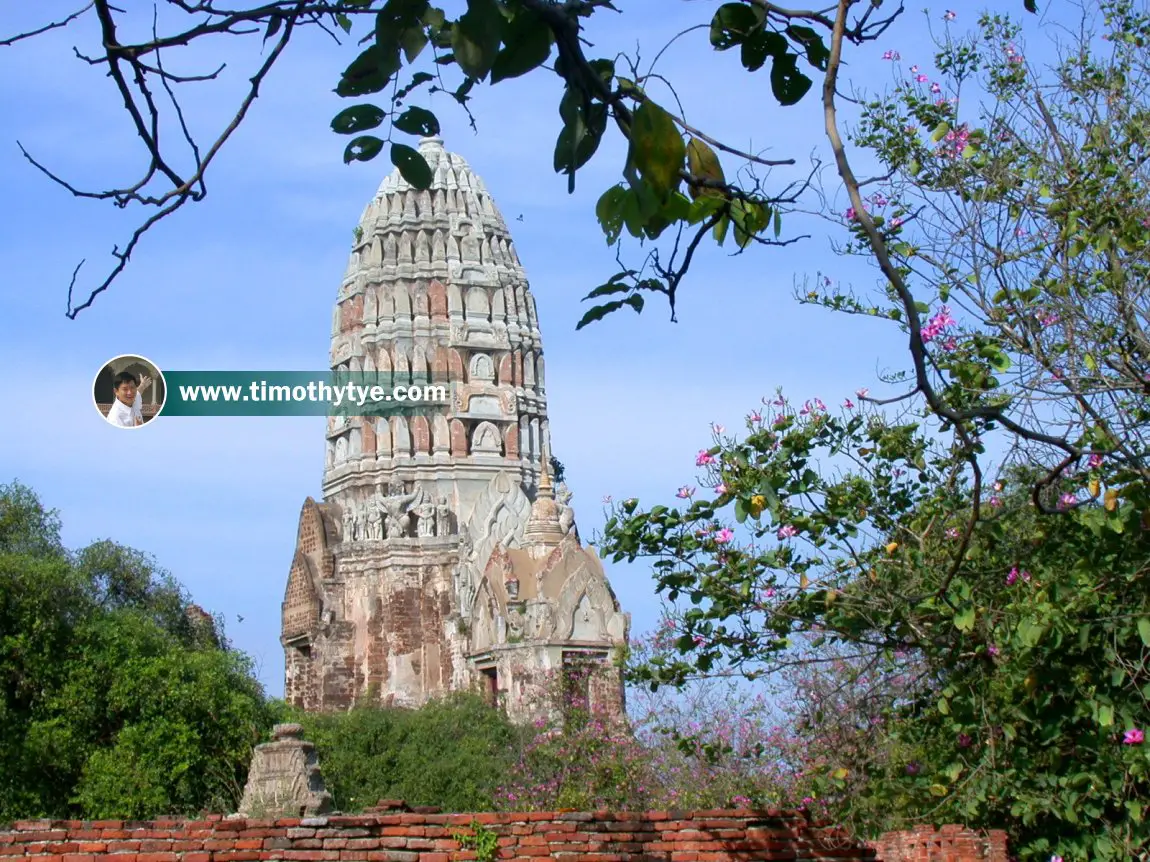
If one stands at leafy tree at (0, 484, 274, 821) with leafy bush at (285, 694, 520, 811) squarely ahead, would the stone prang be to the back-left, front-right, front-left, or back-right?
front-left

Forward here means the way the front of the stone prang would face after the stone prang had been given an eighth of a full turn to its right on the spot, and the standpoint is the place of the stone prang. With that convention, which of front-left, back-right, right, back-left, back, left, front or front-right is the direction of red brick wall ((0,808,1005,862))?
front

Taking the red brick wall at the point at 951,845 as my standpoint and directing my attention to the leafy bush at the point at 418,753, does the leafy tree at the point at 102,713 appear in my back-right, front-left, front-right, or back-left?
front-left

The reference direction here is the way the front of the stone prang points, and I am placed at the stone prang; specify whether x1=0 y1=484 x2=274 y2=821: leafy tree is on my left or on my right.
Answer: on my right

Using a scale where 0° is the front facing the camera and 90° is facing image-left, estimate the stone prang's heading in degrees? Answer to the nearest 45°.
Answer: approximately 315°
